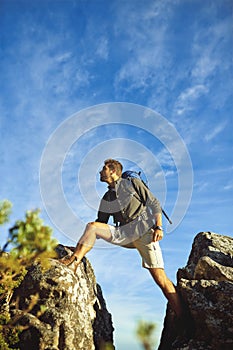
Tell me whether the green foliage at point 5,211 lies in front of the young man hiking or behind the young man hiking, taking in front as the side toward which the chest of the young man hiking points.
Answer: in front

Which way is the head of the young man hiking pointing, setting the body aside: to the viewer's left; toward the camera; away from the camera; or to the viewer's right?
to the viewer's left

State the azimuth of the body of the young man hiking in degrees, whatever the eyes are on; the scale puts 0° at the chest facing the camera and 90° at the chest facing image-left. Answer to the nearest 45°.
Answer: approximately 45°
